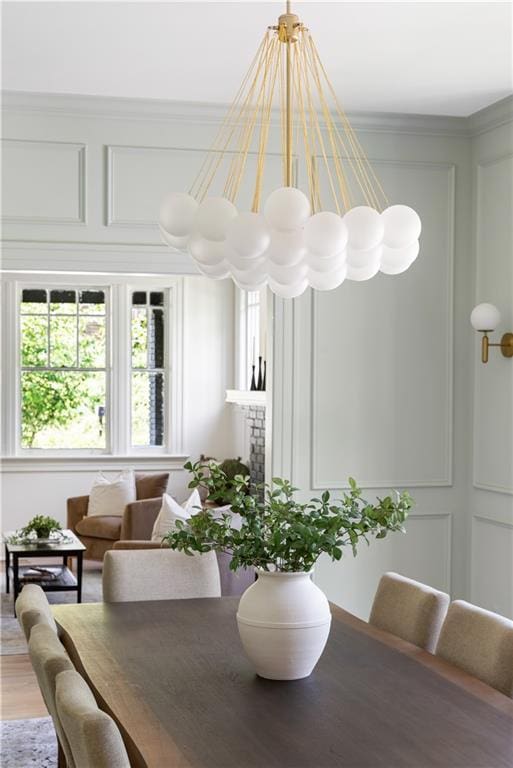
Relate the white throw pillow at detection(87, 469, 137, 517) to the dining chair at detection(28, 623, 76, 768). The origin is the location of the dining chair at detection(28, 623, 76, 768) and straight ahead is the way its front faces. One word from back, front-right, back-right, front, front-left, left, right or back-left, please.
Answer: left

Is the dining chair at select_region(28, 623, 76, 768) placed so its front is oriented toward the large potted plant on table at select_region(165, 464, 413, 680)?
yes

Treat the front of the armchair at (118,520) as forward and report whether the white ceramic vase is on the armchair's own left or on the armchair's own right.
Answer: on the armchair's own left

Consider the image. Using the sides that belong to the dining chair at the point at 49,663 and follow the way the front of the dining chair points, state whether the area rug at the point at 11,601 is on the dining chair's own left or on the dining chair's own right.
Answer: on the dining chair's own left

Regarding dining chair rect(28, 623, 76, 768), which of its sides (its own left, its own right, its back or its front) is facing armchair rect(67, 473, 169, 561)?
left

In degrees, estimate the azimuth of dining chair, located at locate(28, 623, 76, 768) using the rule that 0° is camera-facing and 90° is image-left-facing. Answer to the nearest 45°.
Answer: approximately 270°

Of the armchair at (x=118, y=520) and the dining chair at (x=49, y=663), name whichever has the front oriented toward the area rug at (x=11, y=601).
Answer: the armchair

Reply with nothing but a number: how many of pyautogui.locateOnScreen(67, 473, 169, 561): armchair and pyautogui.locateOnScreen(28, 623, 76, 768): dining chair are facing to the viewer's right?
1

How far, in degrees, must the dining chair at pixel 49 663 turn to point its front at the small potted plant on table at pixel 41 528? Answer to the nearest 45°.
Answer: approximately 90° to its left

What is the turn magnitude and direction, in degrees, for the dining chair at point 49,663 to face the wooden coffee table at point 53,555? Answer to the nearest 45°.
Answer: approximately 90° to its left
